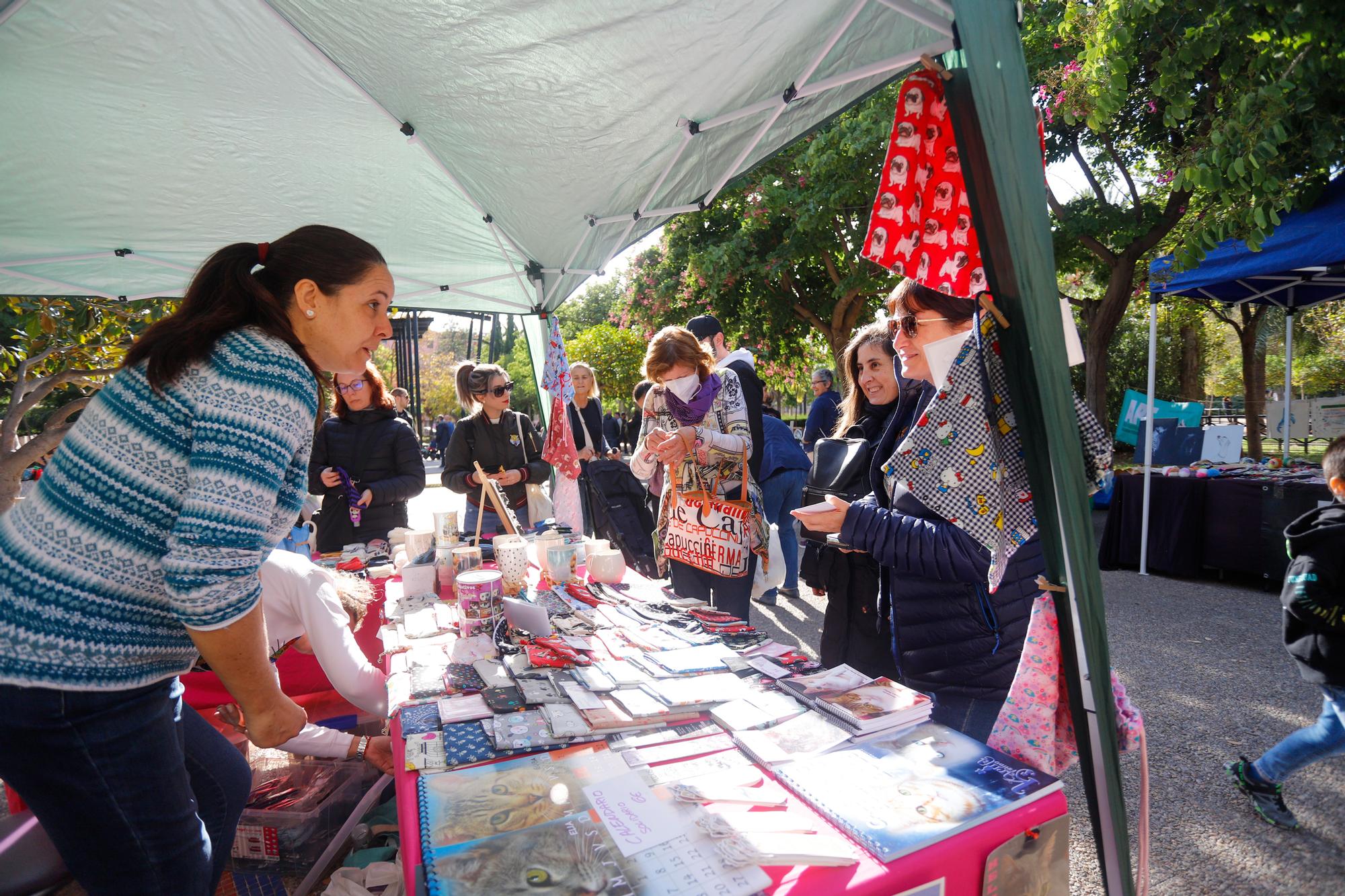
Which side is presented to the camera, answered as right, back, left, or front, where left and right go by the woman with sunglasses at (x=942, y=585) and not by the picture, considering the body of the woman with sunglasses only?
left

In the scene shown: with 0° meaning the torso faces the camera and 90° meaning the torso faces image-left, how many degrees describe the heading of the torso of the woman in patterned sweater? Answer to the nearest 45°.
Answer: approximately 270°

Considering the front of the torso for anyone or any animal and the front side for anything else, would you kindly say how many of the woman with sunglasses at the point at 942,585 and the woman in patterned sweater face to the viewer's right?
1

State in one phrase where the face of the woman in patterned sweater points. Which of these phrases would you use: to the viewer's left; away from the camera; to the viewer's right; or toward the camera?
to the viewer's right

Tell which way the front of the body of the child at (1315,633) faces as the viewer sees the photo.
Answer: to the viewer's right
